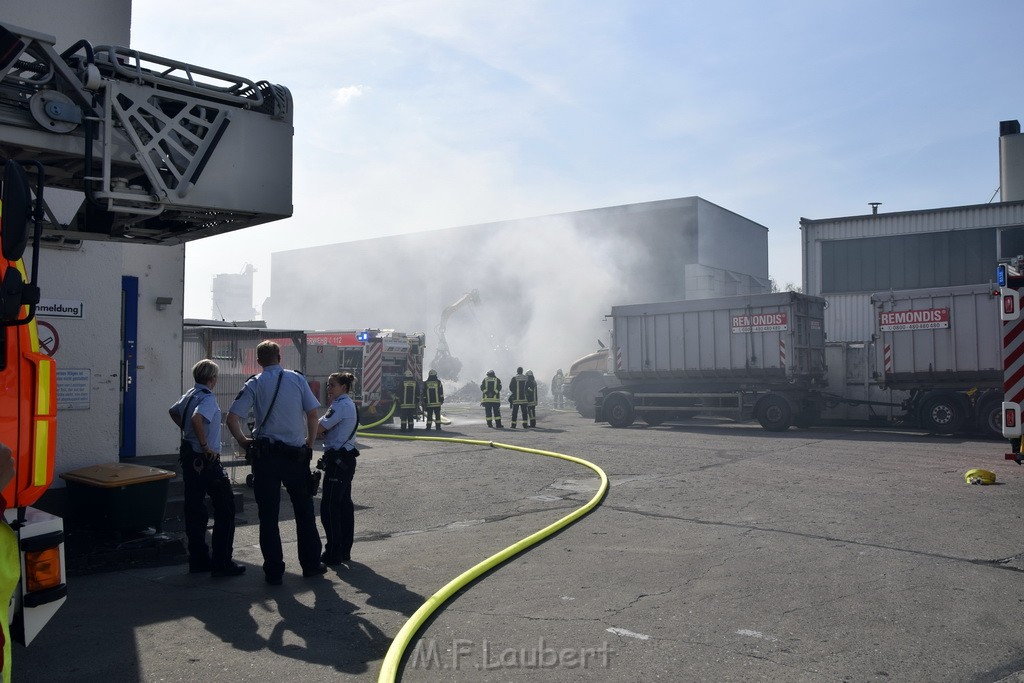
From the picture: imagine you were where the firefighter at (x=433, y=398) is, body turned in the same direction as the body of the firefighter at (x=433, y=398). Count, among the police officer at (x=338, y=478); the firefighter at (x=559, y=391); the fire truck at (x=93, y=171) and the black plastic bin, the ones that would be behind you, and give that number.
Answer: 3

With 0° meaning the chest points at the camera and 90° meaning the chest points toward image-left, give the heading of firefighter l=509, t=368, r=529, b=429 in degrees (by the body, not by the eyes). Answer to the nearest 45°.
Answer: approximately 180°

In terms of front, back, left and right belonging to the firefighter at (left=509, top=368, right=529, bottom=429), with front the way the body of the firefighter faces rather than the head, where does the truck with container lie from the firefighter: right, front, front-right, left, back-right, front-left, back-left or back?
right

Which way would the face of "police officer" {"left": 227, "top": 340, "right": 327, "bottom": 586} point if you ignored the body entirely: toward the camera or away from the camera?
away from the camera

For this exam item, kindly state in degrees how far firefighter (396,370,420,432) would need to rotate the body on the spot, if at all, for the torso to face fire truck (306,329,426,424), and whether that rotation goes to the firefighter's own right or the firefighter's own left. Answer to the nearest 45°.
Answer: approximately 45° to the firefighter's own left

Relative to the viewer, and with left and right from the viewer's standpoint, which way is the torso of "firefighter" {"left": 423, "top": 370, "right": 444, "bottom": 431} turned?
facing away from the viewer

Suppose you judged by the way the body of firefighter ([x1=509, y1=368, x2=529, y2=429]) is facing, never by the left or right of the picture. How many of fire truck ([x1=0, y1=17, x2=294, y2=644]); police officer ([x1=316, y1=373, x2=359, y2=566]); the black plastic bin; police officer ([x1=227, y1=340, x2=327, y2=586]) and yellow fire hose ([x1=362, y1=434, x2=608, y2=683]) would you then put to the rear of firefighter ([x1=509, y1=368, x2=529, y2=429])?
5

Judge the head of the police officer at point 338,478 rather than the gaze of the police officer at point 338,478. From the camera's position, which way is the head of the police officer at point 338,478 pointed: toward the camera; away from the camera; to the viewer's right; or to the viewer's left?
to the viewer's left

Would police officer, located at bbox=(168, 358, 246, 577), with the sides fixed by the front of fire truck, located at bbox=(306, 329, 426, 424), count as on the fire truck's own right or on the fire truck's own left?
on the fire truck's own left

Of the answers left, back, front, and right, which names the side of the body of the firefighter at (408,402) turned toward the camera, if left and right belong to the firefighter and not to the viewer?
back

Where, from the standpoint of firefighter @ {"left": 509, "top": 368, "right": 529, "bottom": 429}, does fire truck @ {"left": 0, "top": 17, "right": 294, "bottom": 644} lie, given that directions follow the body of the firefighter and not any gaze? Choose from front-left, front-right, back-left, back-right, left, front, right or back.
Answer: back

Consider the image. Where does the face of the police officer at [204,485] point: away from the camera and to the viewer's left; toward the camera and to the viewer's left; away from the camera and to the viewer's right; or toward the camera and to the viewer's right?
away from the camera and to the viewer's right
